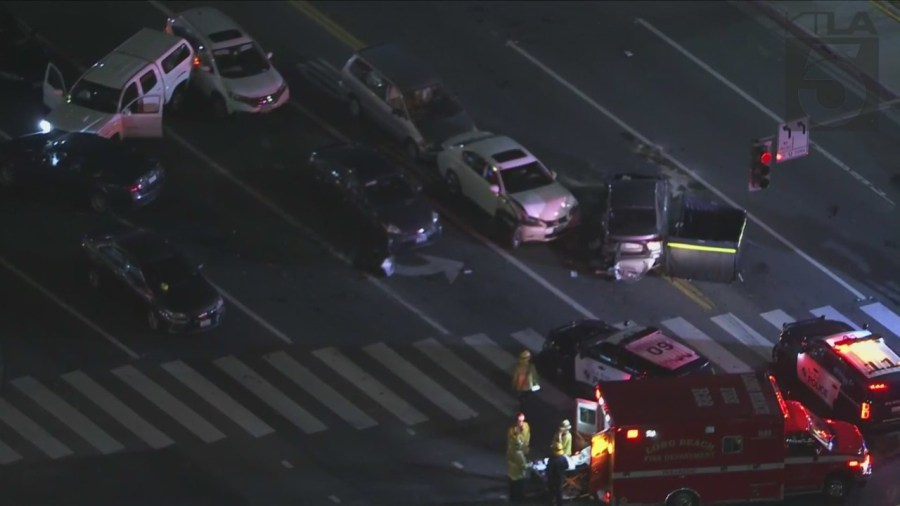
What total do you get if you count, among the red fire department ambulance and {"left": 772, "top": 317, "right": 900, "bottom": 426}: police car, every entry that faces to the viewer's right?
1

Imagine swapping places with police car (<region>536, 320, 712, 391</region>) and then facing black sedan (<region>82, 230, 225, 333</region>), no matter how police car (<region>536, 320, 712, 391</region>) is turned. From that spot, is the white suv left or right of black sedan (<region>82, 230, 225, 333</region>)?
right

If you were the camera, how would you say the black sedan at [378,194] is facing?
facing the viewer and to the right of the viewer

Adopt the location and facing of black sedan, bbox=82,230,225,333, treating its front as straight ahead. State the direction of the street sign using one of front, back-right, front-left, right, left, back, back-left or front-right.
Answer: front-left

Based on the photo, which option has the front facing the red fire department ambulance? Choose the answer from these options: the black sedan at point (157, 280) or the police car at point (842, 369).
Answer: the black sedan

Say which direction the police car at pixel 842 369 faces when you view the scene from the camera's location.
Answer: facing away from the viewer and to the left of the viewer

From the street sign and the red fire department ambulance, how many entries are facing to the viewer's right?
1

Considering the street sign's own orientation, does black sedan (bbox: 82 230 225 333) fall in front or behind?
in front

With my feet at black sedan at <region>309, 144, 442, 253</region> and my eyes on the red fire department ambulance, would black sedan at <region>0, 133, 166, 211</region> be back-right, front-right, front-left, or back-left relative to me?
back-right

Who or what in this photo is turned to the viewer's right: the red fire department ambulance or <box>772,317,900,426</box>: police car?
the red fire department ambulance

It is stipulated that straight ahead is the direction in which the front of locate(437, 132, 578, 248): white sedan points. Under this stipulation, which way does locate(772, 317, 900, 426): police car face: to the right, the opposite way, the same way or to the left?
the opposite way

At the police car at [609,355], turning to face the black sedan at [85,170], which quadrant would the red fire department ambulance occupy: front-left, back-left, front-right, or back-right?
back-left

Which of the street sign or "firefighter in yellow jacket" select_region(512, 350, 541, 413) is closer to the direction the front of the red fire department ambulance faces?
the street sign

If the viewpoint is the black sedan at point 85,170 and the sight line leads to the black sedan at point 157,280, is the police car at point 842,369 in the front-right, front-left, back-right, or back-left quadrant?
front-left

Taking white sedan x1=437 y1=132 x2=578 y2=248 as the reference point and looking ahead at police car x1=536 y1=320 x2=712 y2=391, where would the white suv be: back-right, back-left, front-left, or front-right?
back-right
